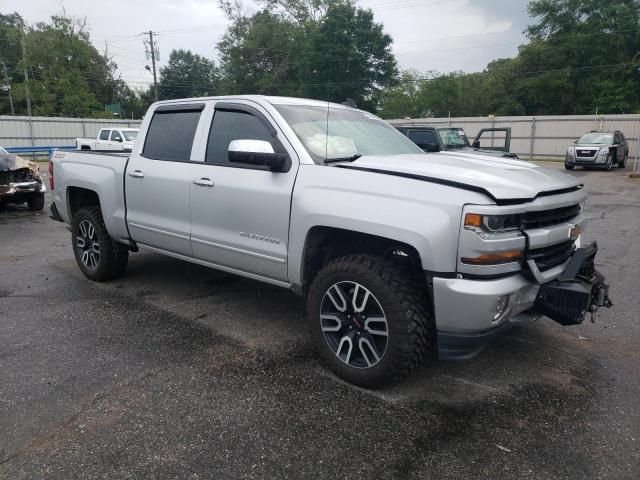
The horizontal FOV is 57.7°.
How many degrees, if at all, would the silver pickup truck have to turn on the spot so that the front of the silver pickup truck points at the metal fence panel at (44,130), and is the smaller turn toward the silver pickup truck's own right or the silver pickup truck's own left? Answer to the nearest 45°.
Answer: approximately 180°

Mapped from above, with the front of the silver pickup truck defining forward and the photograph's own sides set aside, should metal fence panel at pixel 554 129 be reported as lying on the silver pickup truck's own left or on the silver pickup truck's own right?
on the silver pickup truck's own left

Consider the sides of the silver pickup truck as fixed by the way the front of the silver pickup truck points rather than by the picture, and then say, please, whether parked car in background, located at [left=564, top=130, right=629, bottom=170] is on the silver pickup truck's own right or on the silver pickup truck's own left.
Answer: on the silver pickup truck's own left

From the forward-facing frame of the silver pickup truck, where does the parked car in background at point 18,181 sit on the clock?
The parked car in background is roughly at 6 o'clock from the silver pickup truck.

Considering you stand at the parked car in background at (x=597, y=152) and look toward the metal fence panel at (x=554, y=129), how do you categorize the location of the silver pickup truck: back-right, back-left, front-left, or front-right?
back-left

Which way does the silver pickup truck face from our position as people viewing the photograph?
facing the viewer and to the right of the viewer
